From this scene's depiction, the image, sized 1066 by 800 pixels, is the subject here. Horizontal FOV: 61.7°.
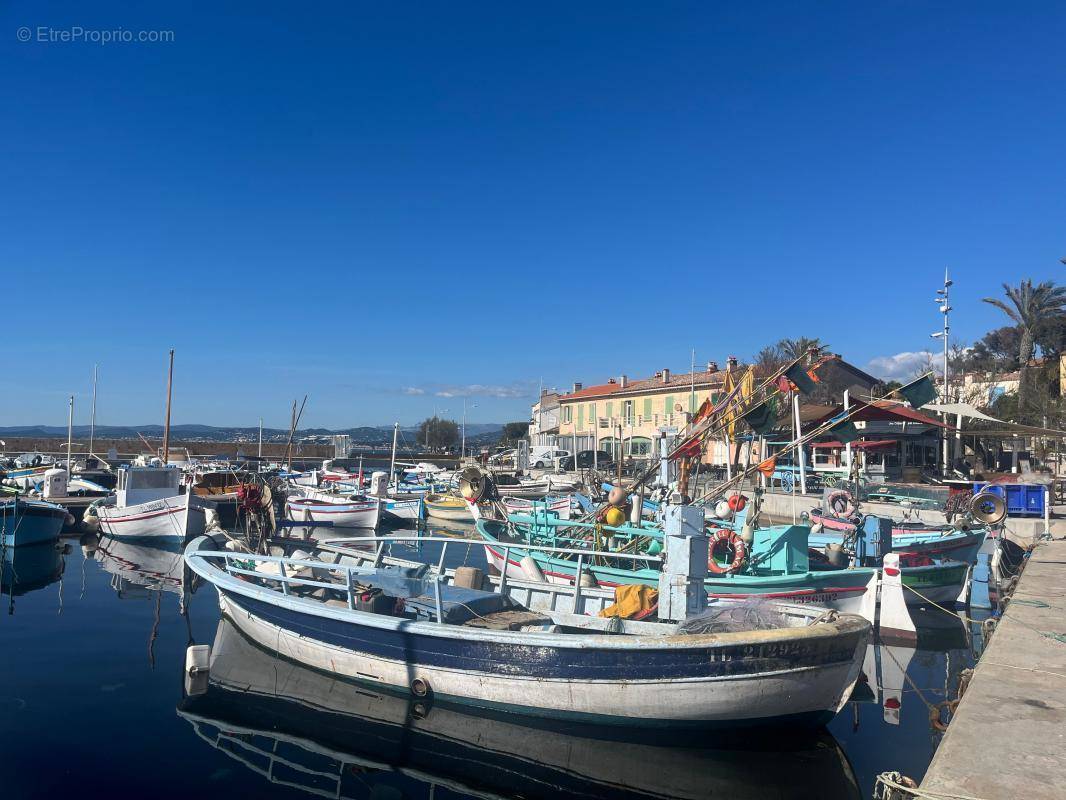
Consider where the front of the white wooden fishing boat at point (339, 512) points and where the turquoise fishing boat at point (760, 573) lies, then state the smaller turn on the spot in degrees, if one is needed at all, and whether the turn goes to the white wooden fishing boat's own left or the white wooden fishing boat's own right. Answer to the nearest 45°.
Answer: approximately 45° to the white wooden fishing boat's own right

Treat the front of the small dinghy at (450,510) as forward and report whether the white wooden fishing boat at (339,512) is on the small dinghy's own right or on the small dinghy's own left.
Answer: on the small dinghy's own right

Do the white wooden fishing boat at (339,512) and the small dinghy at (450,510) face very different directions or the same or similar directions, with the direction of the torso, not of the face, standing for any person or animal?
same or similar directions

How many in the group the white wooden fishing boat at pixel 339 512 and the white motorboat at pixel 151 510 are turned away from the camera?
0

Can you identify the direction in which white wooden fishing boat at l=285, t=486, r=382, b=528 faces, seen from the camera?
facing the viewer and to the right of the viewer

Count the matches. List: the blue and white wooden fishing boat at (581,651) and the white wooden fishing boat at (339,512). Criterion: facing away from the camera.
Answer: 0

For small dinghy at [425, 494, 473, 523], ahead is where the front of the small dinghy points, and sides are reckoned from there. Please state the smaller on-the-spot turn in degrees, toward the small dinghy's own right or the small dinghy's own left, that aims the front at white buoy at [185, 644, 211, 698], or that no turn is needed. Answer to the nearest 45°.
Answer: approximately 45° to the small dinghy's own right

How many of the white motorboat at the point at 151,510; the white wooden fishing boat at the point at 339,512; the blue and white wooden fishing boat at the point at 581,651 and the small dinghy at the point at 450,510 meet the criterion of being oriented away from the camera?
0

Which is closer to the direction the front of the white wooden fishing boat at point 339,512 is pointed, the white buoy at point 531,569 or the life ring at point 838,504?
the life ring
